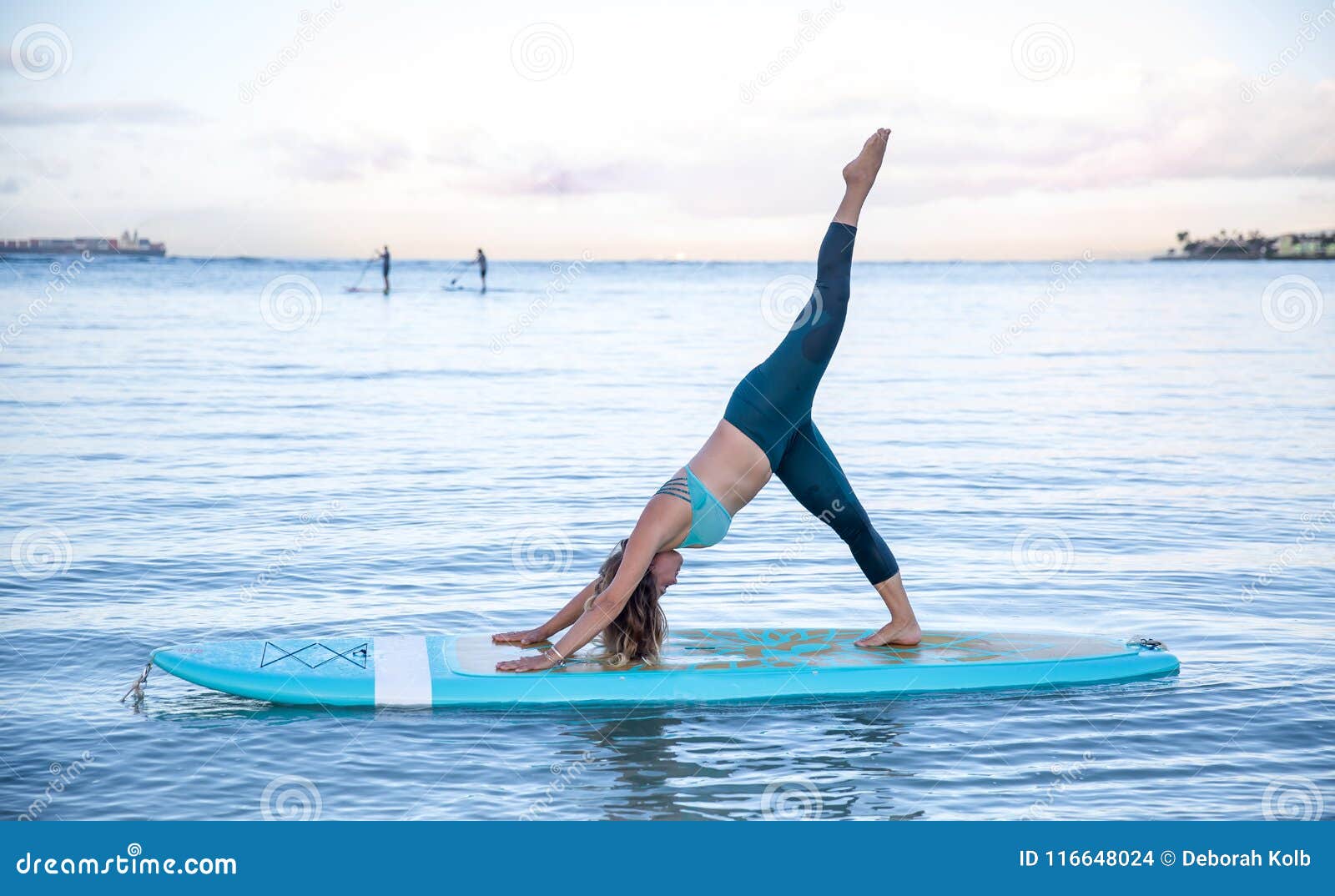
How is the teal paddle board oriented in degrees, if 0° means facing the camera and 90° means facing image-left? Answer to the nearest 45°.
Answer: approximately 90°
